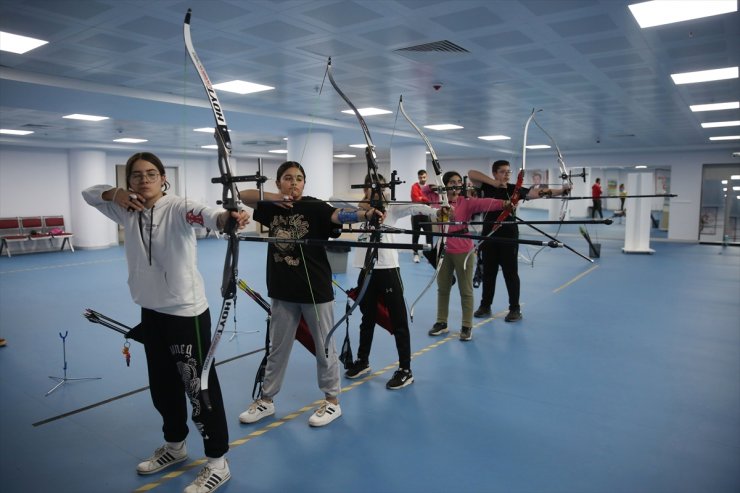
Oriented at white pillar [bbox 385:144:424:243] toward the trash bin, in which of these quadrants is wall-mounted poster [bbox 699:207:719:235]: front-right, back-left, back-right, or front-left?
back-left

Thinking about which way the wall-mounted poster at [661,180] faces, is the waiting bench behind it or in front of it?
in front

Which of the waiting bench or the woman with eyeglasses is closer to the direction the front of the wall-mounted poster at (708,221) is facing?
the woman with eyeglasses

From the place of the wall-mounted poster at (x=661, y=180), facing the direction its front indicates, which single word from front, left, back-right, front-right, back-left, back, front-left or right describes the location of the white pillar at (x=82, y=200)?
front-right

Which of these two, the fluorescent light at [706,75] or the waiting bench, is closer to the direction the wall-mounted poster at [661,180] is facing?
the fluorescent light

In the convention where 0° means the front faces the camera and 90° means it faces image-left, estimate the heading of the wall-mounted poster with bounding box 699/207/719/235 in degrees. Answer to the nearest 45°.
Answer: approximately 0°

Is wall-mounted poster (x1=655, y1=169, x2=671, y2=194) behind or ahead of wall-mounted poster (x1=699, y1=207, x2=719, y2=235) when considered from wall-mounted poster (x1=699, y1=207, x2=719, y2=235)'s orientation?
behind

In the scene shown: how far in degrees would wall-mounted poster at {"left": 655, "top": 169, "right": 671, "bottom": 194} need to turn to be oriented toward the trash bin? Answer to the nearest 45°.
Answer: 0° — it already faces it

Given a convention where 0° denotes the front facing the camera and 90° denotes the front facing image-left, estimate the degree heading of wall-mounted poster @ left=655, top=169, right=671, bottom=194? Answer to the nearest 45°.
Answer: approximately 0°

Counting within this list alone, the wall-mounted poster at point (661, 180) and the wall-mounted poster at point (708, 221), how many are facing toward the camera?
2
